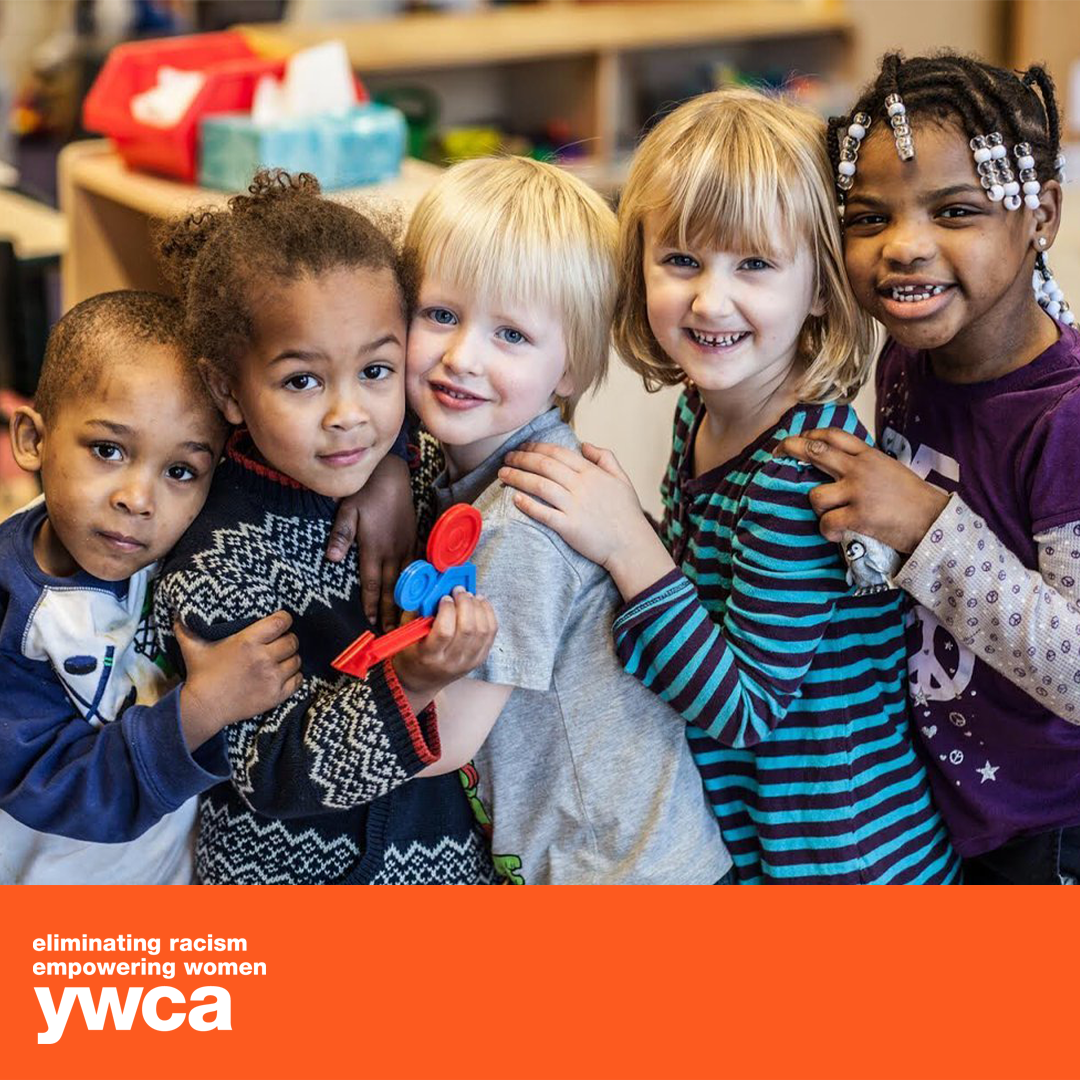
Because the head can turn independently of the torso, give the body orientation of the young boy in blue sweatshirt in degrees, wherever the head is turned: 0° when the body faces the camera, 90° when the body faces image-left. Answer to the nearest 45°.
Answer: approximately 315°

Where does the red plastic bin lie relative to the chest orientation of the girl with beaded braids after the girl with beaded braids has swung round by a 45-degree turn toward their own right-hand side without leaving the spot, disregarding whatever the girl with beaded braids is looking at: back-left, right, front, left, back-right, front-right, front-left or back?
front-right

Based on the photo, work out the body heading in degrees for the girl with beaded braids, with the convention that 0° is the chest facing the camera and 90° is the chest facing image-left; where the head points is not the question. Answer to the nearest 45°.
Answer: approximately 45°

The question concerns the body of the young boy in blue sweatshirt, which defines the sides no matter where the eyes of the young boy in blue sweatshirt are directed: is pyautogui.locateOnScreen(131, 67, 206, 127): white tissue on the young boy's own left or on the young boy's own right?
on the young boy's own left

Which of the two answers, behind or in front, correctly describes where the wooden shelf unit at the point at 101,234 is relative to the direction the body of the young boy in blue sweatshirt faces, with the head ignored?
behind

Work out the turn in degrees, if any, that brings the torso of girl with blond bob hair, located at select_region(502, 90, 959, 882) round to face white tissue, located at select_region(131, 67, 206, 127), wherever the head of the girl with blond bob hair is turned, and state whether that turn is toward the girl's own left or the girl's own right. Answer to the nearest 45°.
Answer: approximately 90° to the girl's own right
